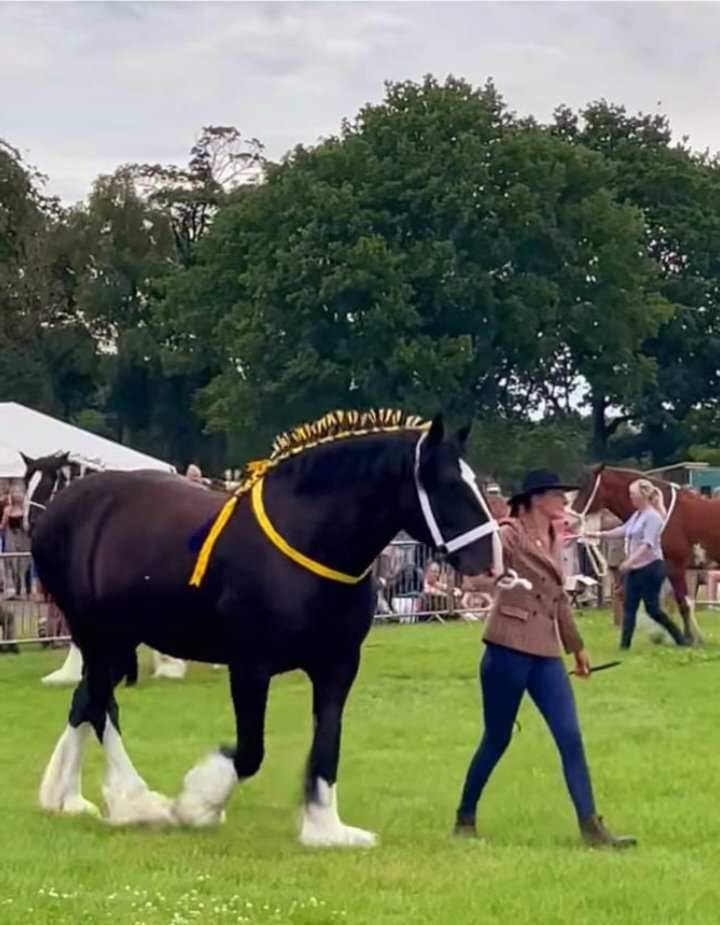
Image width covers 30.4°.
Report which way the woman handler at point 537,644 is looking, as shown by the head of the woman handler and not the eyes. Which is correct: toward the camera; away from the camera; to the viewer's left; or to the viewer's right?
to the viewer's right

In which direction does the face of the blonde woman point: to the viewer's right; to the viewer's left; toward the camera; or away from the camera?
to the viewer's left

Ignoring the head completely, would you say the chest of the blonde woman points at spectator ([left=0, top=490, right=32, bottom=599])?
yes

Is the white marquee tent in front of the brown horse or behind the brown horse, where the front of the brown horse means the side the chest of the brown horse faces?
in front

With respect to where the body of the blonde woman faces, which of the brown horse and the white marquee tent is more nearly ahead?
the white marquee tent

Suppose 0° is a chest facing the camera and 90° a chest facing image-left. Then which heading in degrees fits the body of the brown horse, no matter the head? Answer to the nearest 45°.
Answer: approximately 90°

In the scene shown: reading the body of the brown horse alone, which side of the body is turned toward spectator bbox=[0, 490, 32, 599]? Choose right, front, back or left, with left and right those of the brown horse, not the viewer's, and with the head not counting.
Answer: front

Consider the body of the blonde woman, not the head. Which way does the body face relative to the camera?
to the viewer's left

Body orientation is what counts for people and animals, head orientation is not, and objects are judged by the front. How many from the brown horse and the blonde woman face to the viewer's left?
2

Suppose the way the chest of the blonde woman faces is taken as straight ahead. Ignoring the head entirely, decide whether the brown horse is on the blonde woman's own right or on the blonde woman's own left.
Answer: on the blonde woman's own right
